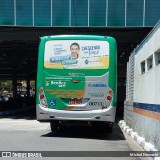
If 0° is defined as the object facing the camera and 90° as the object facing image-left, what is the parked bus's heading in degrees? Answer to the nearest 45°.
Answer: approximately 180°

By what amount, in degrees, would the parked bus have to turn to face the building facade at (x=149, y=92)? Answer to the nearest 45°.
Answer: approximately 135° to its right
